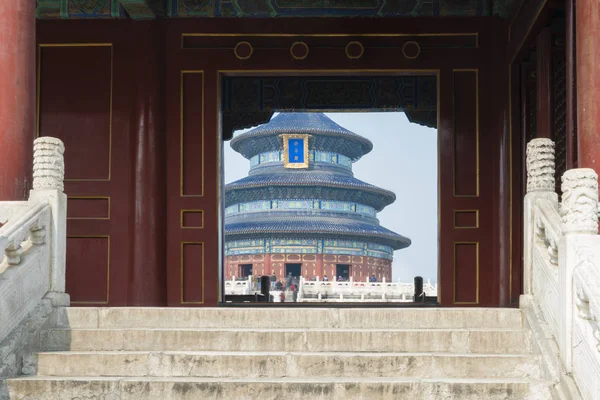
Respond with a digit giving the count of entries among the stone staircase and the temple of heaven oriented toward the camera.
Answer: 2

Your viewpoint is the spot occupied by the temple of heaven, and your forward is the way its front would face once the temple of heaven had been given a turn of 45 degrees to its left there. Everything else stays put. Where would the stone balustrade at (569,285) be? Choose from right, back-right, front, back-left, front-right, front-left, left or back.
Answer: front-right

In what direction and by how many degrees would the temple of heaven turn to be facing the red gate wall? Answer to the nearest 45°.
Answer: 0° — it already faces it

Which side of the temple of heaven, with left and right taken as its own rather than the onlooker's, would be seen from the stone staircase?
front

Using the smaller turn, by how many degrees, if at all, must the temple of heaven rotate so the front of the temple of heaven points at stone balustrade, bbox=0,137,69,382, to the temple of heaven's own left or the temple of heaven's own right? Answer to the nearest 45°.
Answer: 0° — it already faces it

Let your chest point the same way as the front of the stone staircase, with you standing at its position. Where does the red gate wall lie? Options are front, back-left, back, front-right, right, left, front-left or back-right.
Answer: back

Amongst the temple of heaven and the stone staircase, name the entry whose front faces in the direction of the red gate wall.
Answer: the temple of heaven

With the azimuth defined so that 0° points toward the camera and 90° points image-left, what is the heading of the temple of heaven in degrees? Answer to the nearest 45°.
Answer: approximately 0°

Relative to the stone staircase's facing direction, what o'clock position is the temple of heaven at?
The temple of heaven is roughly at 6 o'clock from the stone staircase.

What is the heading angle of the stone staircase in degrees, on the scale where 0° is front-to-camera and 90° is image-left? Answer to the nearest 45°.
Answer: approximately 0°
